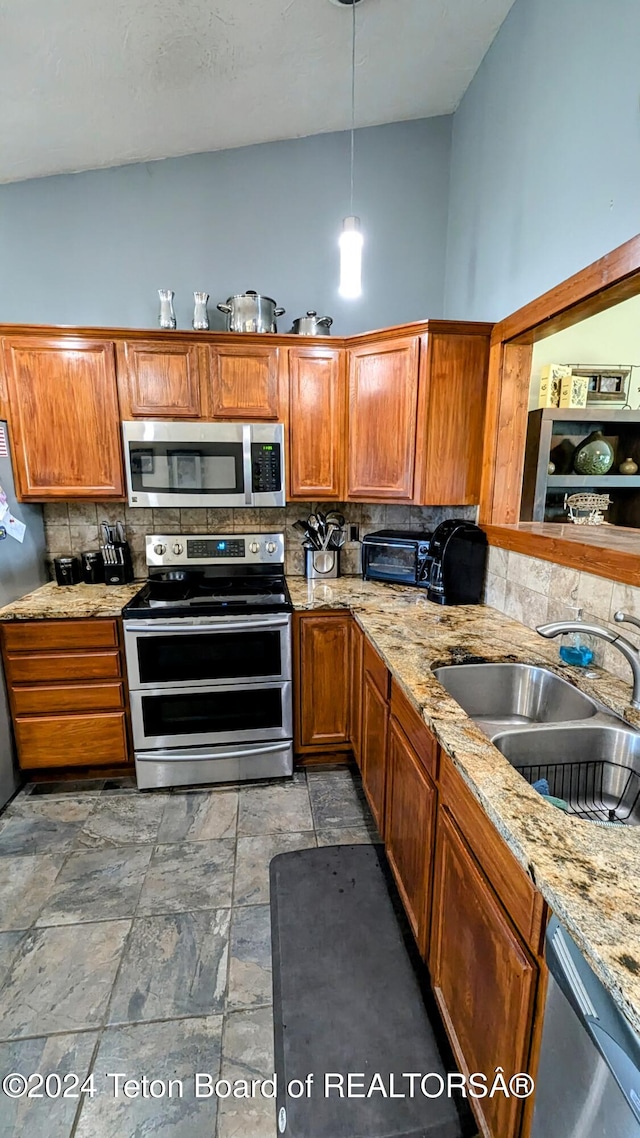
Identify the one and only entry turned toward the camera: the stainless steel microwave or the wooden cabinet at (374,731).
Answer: the stainless steel microwave

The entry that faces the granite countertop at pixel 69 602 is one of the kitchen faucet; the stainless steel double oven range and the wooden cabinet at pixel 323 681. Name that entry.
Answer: the kitchen faucet

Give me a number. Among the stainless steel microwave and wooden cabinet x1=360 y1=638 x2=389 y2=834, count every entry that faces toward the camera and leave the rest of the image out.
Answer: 1

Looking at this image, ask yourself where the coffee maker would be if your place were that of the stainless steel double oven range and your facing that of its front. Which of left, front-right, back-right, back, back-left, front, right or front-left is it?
left

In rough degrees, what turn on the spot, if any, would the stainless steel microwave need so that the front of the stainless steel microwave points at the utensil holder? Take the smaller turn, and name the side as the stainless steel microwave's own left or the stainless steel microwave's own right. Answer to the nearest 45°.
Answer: approximately 90° to the stainless steel microwave's own left

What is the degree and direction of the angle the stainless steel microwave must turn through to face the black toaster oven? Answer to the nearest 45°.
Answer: approximately 90° to its left

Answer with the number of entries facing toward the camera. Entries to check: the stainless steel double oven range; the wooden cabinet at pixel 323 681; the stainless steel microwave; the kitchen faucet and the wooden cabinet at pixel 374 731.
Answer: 3

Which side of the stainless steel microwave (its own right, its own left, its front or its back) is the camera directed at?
front

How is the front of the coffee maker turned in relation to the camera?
facing the viewer and to the left of the viewer

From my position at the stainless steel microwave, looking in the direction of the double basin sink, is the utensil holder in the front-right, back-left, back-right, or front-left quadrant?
front-left

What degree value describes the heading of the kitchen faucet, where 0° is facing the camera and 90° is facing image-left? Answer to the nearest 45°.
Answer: approximately 90°

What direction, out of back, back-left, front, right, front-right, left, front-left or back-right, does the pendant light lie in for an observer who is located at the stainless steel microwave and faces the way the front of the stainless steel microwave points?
front-left

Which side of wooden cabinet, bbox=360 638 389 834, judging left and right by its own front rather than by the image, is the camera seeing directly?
left

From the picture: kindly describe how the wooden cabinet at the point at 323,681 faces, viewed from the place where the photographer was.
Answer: facing the viewer

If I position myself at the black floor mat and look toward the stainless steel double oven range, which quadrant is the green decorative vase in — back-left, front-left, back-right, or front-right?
front-right

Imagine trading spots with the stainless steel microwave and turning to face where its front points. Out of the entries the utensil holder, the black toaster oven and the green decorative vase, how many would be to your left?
3

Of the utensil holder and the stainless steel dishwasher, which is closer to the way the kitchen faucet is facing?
the utensil holder

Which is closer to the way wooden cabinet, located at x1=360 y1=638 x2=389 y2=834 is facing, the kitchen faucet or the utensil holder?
the utensil holder

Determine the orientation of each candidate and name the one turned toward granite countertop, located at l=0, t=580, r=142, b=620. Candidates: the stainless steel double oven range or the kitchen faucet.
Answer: the kitchen faucet

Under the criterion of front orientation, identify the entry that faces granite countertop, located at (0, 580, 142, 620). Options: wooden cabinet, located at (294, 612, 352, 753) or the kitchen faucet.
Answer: the kitchen faucet
